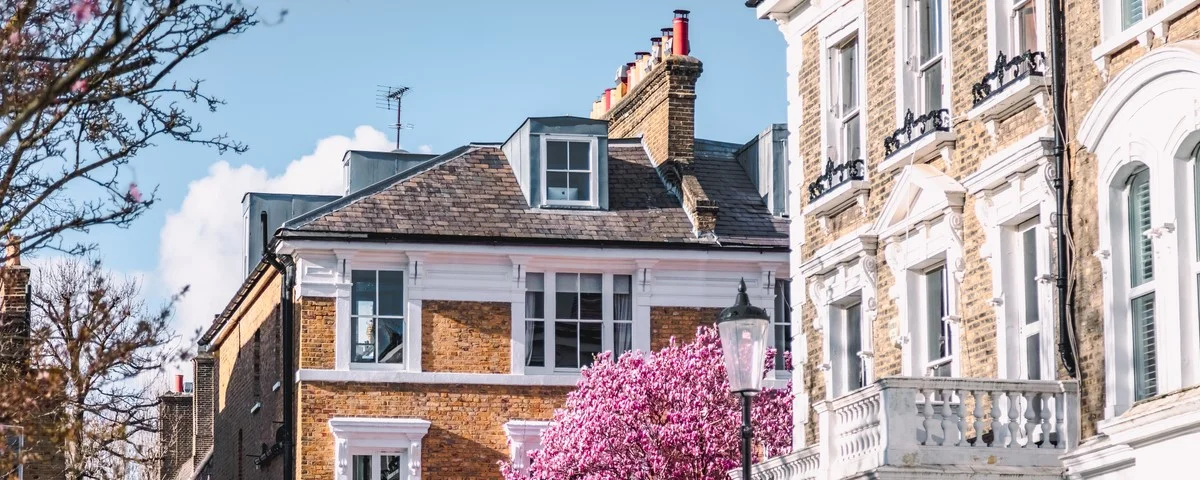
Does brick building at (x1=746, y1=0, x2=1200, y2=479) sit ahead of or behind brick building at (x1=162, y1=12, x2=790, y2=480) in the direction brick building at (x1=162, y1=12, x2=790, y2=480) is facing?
ahead

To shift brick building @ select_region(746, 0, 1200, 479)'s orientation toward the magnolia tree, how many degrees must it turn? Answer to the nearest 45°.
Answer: approximately 90° to its right

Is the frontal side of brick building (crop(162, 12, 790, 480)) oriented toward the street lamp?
yes

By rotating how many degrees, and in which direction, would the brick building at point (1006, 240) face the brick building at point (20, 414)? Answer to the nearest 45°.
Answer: approximately 45° to its right

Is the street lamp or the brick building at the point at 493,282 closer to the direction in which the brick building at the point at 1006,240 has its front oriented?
the street lamp

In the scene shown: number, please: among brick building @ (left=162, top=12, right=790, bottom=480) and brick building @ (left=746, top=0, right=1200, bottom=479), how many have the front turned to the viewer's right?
0

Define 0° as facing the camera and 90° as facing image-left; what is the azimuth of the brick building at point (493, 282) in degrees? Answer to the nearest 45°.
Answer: approximately 0°

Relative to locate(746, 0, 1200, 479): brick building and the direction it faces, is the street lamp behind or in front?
in front
